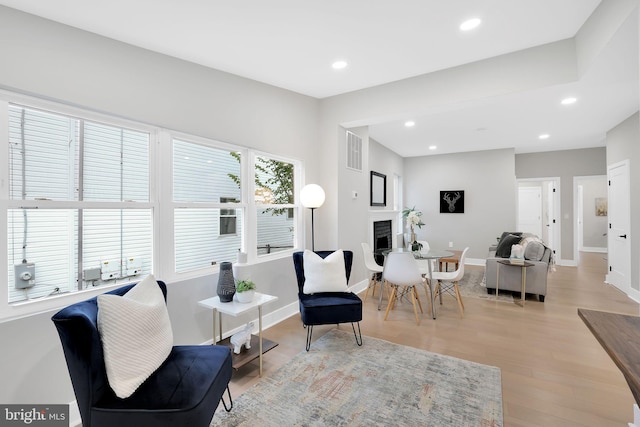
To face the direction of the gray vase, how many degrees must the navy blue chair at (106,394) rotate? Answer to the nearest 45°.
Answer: approximately 90° to its left

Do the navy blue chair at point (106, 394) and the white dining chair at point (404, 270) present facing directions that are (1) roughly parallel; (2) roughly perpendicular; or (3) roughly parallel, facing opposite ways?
roughly perpendicular

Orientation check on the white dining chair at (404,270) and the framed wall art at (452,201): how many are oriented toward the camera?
1

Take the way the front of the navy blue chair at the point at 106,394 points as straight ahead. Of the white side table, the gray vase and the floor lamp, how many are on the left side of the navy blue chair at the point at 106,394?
3

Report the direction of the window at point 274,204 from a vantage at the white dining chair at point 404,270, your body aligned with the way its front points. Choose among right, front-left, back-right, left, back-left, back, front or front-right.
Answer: left

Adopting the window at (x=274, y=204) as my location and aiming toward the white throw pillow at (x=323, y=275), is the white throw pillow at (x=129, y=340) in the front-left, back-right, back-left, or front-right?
front-right

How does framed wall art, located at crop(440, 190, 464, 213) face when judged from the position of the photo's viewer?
facing the viewer

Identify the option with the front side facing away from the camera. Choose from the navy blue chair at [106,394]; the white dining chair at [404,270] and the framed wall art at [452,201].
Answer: the white dining chair

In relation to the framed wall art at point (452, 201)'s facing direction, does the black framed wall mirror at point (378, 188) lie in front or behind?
in front

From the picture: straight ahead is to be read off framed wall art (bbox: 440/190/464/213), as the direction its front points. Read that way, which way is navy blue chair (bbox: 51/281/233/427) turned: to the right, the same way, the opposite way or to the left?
to the left

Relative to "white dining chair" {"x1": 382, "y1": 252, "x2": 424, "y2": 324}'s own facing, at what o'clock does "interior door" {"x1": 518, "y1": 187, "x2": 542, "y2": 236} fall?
The interior door is roughly at 1 o'clock from the white dining chair.

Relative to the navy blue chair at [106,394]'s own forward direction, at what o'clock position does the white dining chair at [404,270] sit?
The white dining chair is roughly at 10 o'clock from the navy blue chair.

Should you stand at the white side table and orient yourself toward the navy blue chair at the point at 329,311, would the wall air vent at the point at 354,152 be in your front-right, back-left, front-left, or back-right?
front-left

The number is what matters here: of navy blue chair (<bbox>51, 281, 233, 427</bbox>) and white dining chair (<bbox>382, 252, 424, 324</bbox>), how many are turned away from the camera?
1

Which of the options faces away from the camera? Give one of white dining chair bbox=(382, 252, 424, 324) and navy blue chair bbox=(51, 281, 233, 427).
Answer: the white dining chair

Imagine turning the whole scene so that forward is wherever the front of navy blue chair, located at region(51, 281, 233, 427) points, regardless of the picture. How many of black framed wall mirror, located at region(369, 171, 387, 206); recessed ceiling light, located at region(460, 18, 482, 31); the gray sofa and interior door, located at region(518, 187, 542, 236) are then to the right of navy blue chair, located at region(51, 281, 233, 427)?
0

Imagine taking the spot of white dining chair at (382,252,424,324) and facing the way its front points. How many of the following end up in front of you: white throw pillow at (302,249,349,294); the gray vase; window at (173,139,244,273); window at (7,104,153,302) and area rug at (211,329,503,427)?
0

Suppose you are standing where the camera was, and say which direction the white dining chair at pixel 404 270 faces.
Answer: facing away from the viewer

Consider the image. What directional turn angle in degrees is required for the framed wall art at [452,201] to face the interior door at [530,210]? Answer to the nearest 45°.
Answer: approximately 135° to its left

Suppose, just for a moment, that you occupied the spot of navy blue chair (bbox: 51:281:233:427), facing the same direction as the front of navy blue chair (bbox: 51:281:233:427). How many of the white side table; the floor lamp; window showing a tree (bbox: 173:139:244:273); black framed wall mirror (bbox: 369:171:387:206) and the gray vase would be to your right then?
0

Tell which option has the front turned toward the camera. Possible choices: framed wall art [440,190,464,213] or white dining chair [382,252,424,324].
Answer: the framed wall art
